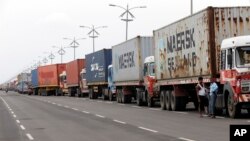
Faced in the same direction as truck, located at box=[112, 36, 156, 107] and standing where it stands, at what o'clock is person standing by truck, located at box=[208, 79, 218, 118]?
The person standing by truck is roughly at 1 o'clock from the truck.

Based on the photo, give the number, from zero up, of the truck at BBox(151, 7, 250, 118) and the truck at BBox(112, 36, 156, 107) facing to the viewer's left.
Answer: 0

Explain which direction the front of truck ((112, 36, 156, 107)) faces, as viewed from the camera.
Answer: facing the viewer and to the right of the viewer

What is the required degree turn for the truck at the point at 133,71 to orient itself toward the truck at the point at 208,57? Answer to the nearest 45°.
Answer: approximately 45° to its right
